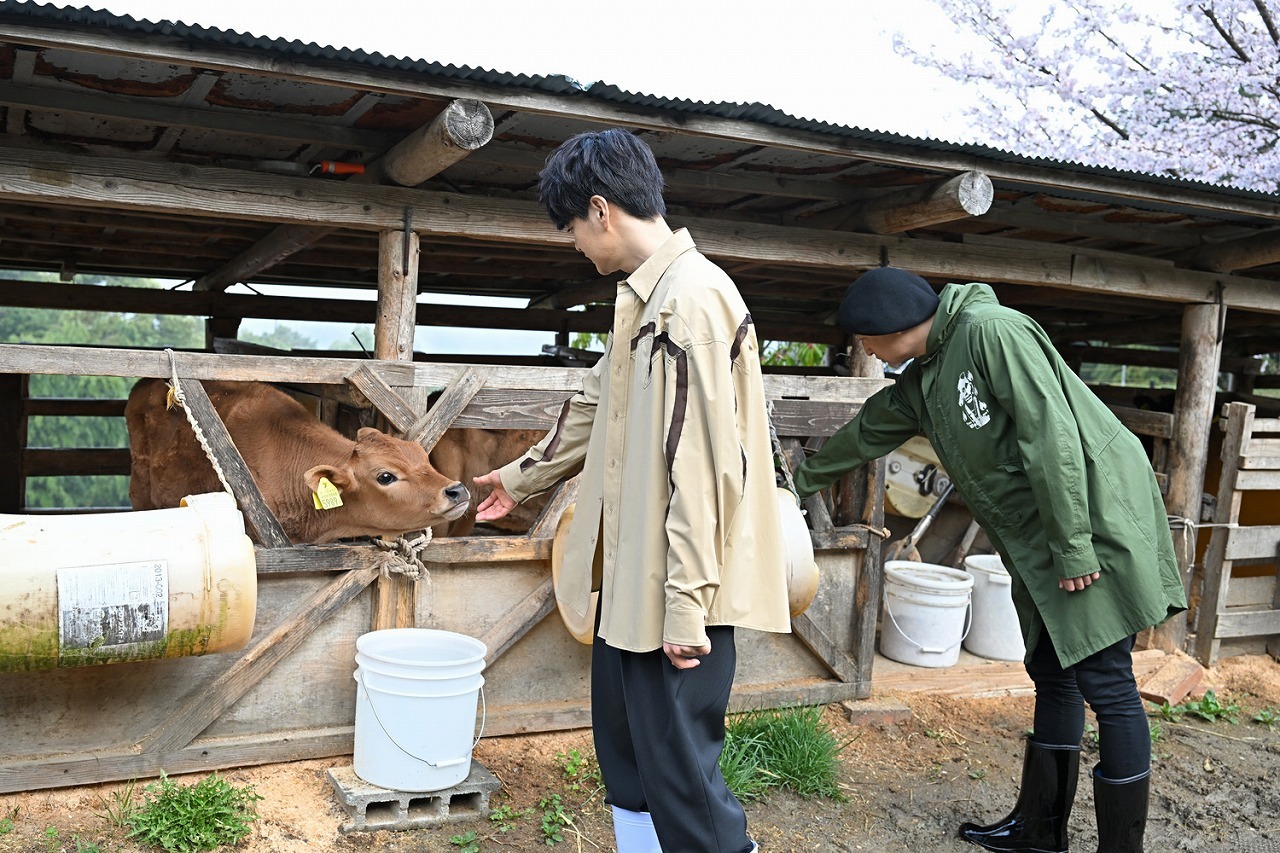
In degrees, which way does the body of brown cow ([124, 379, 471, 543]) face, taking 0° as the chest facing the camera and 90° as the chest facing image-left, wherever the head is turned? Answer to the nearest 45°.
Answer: approximately 270°

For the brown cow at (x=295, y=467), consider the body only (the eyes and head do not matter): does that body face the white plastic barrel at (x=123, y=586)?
no

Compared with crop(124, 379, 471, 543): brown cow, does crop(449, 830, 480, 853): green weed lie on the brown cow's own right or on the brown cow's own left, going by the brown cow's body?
on the brown cow's own right

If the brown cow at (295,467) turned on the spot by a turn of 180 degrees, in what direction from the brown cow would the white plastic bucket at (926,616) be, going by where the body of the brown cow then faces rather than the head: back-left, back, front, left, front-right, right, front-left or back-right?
back

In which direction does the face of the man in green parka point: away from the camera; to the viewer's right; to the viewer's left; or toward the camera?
to the viewer's left

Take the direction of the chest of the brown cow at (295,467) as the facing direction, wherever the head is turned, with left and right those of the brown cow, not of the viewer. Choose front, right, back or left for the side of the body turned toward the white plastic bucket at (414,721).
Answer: right

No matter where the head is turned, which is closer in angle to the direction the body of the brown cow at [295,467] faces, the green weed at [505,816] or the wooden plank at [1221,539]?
the wooden plank

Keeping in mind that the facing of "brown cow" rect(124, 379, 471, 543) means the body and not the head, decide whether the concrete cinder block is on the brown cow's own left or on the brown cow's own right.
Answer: on the brown cow's own right

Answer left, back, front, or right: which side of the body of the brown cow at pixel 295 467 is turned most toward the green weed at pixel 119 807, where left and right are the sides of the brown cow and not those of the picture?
right

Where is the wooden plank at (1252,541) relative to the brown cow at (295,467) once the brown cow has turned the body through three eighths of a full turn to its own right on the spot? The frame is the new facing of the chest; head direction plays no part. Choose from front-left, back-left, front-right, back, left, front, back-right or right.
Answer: back-left

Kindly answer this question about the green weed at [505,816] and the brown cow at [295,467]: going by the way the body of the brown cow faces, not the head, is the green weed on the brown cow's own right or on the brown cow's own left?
on the brown cow's own right

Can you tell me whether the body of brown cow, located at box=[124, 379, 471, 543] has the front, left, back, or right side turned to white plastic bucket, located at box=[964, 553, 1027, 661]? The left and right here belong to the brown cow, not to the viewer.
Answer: front

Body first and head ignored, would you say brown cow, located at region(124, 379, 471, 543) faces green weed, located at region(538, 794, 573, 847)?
no

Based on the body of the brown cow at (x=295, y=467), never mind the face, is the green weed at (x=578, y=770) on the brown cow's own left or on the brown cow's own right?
on the brown cow's own right

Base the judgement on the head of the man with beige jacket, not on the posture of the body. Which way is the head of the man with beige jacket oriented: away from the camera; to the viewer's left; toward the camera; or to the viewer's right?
to the viewer's left

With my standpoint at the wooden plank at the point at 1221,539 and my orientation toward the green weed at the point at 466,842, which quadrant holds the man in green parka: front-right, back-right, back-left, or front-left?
front-left
